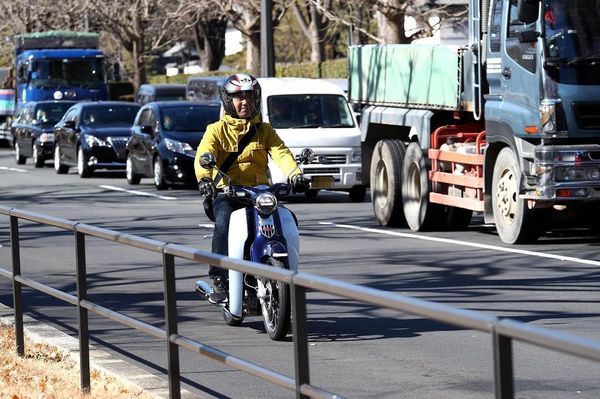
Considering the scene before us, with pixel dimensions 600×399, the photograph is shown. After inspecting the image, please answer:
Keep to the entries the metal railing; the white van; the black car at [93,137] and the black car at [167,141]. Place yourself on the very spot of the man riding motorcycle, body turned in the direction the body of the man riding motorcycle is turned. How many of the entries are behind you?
3

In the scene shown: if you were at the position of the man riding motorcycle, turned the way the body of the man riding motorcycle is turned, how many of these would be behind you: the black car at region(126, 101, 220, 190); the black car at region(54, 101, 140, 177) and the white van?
3

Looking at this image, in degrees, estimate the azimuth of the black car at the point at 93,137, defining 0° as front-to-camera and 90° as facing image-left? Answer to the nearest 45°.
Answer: approximately 315°

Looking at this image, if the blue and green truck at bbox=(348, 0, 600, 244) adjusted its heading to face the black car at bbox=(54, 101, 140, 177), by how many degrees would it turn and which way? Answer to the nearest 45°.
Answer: approximately 180°

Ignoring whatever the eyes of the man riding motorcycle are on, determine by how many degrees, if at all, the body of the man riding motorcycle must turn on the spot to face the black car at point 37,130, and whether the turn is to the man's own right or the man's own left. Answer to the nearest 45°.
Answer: approximately 180°

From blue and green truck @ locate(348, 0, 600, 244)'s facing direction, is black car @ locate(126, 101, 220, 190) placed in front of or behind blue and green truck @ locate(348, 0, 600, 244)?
behind

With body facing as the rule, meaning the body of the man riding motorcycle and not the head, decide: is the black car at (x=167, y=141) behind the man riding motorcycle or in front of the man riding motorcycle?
behind
